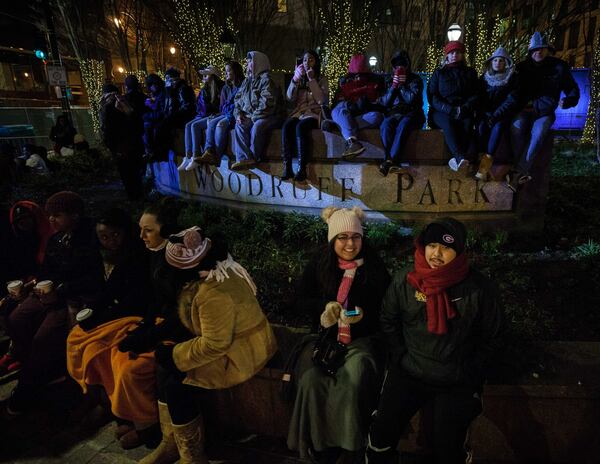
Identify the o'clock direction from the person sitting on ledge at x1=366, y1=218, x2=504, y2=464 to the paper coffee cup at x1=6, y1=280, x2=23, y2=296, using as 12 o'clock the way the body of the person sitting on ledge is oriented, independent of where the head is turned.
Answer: The paper coffee cup is roughly at 3 o'clock from the person sitting on ledge.

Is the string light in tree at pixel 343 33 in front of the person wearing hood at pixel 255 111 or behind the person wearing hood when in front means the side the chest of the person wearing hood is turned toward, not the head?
behind

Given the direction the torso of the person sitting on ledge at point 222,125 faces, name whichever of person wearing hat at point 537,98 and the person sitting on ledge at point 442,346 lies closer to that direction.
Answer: the person sitting on ledge

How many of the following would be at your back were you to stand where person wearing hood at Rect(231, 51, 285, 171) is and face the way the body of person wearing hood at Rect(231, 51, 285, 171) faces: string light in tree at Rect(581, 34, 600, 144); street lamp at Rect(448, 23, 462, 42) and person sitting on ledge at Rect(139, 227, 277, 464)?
2

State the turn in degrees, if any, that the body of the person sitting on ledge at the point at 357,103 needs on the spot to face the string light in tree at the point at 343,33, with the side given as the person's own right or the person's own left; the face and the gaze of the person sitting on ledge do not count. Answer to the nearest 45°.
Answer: approximately 180°

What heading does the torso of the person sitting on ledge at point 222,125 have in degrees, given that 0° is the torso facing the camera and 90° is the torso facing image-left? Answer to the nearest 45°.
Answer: approximately 45°

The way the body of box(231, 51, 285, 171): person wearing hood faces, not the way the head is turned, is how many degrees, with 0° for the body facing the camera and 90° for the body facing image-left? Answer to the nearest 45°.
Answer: approximately 45°

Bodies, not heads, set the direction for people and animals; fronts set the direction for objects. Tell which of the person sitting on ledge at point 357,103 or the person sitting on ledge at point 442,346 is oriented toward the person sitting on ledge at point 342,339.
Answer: the person sitting on ledge at point 357,103

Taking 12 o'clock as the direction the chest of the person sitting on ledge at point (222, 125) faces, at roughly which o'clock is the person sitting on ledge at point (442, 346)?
the person sitting on ledge at point (442, 346) is roughly at 10 o'clock from the person sitting on ledge at point (222, 125).

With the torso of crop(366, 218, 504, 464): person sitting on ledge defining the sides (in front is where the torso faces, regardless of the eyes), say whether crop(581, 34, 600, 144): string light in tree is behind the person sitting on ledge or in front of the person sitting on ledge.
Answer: behind

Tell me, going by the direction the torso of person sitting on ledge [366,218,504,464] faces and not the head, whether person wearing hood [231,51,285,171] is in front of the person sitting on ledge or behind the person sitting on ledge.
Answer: behind

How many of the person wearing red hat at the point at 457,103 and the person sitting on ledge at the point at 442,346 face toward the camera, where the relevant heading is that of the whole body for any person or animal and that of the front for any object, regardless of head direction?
2
